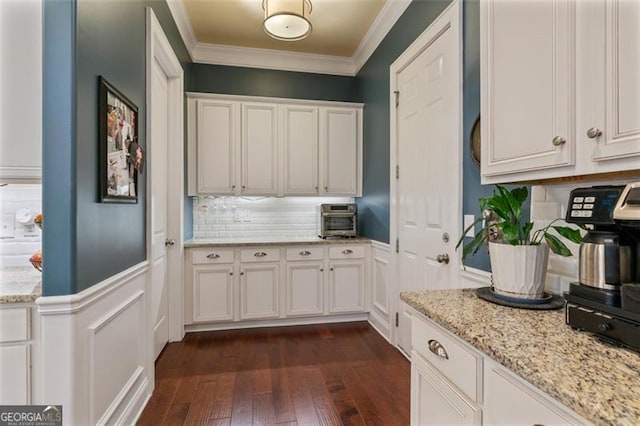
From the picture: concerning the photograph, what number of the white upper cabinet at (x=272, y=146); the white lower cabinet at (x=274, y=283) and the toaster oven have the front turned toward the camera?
3

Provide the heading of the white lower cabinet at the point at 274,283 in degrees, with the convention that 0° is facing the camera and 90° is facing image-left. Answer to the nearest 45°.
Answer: approximately 0°

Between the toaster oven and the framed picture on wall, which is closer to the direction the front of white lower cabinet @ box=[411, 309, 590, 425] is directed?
the framed picture on wall

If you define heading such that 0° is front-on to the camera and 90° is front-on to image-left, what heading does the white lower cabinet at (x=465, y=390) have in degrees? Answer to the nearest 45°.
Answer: approximately 45°

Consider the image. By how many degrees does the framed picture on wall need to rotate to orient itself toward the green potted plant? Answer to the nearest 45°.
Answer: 0° — it already faces it

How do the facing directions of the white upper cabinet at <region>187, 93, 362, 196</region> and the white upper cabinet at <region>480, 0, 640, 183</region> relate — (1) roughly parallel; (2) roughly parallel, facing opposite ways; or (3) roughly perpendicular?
roughly perpendicular

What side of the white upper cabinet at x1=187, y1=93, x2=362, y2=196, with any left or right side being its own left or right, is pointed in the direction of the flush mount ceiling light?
front

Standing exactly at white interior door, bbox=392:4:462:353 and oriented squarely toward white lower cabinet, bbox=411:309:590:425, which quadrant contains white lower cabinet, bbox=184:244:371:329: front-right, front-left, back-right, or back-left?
back-right

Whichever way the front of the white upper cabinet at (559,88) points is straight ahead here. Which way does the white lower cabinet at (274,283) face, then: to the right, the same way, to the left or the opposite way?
to the left

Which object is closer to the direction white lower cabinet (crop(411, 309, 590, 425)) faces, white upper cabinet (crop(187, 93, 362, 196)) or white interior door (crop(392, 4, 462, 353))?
the white upper cabinet

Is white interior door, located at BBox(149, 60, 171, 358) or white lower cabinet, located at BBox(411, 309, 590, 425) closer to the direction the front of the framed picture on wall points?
the white lower cabinet

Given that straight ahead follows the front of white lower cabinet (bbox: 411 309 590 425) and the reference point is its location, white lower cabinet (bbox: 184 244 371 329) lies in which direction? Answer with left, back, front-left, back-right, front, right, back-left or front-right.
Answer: right
